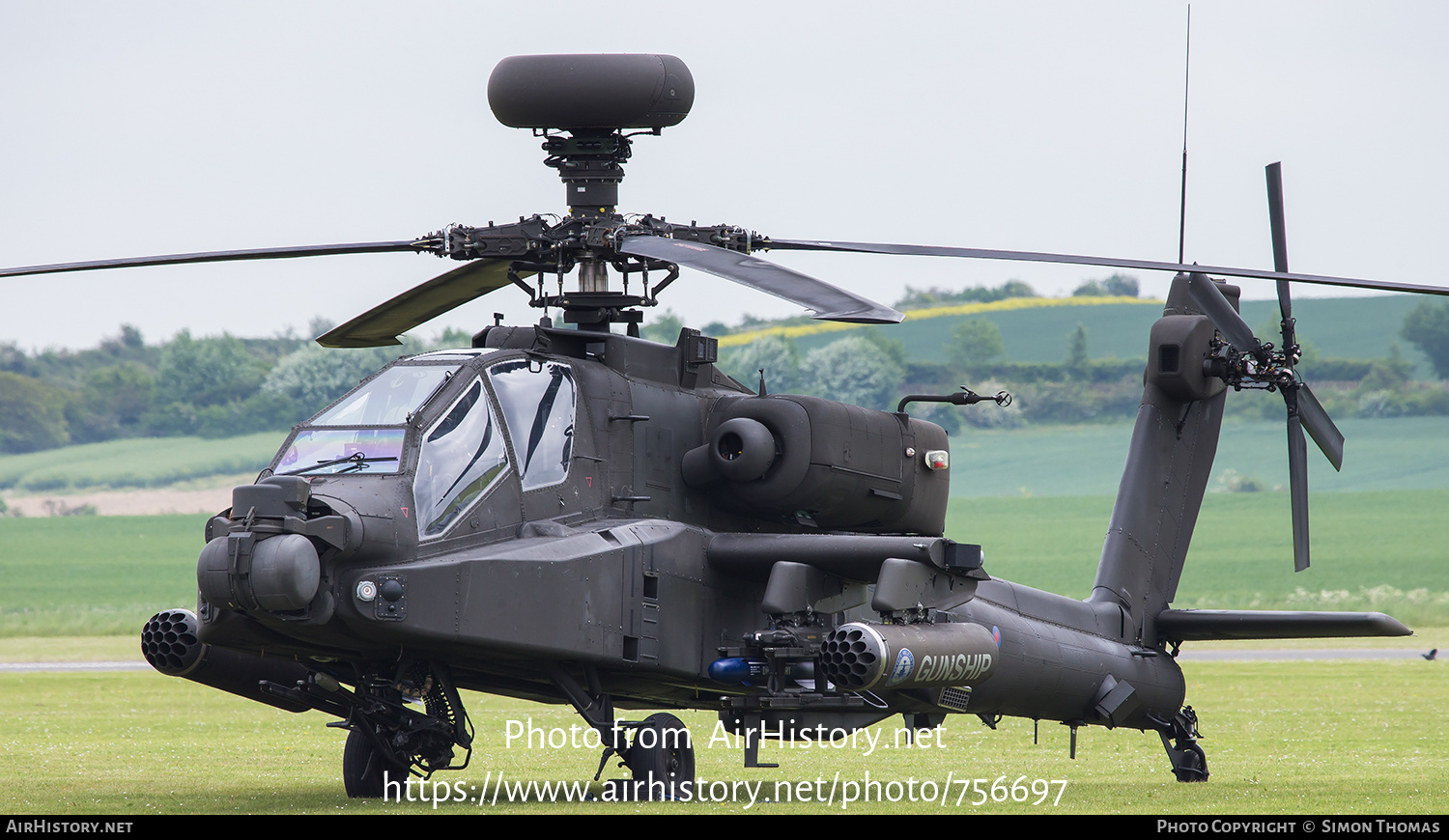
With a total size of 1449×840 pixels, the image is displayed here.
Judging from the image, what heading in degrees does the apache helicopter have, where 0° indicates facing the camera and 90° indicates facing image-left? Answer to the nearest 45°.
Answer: approximately 45°
